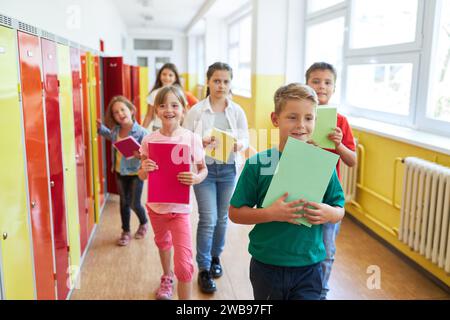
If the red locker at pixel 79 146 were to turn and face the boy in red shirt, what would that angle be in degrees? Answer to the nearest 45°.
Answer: approximately 45° to its right

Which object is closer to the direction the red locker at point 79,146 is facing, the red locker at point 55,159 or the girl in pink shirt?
the girl in pink shirt

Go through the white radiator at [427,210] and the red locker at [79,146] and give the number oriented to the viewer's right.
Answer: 1

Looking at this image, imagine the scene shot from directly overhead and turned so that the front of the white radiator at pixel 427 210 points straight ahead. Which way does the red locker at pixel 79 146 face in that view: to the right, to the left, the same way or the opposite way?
the opposite way

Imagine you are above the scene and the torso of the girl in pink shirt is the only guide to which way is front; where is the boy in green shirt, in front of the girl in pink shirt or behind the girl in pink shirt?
in front

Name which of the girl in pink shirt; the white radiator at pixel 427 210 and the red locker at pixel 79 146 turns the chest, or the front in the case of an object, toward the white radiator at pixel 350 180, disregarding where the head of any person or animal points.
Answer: the red locker

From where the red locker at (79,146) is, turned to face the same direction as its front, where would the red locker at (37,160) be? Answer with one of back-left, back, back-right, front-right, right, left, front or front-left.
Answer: right

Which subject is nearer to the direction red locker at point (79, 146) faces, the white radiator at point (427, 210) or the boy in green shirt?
the white radiator

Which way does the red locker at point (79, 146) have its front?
to the viewer's right

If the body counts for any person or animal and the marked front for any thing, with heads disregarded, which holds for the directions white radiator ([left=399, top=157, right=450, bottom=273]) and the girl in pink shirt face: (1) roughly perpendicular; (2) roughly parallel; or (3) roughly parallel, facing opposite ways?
roughly perpendicular
